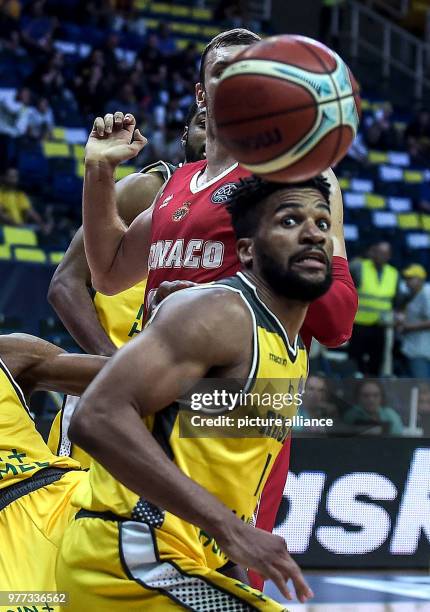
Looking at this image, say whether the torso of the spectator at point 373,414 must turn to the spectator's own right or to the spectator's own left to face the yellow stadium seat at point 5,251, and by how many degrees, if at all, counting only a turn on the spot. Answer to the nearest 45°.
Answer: approximately 135° to the spectator's own right

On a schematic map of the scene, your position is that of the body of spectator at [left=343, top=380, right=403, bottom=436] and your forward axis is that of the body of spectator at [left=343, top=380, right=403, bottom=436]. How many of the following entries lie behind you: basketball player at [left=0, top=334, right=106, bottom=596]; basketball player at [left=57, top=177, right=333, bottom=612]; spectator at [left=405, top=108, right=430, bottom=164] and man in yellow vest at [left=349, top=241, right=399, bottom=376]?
2

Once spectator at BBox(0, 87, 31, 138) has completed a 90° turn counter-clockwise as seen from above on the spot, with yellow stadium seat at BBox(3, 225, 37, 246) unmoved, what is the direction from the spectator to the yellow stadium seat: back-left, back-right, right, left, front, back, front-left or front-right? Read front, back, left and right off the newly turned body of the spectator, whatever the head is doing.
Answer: back-right

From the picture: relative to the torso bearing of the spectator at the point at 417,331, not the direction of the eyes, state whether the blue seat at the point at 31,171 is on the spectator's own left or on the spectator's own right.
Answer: on the spectator's own right

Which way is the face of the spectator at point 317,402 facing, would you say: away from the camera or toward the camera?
toward the camera

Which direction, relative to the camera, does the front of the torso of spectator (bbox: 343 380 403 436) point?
toward the camera

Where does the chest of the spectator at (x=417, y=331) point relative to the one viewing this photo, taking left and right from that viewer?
facing the viewer and to the left of the viewer

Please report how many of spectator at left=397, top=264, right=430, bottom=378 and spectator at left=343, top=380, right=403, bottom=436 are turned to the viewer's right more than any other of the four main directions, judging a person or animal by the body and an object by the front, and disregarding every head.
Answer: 0

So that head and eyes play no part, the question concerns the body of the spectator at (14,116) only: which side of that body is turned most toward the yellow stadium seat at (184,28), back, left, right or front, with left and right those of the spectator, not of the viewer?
left

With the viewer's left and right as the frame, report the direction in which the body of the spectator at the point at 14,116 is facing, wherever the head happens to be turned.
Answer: facing the viewer and to the right of the viewer

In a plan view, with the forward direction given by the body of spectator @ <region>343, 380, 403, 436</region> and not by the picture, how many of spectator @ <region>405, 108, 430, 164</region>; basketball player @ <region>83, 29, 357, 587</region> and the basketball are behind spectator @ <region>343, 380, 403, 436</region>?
1

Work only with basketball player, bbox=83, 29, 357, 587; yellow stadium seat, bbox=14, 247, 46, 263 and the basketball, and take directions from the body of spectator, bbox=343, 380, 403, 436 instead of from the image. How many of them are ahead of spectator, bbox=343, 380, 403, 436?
2

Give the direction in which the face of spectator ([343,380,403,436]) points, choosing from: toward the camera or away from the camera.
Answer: toward the camera
